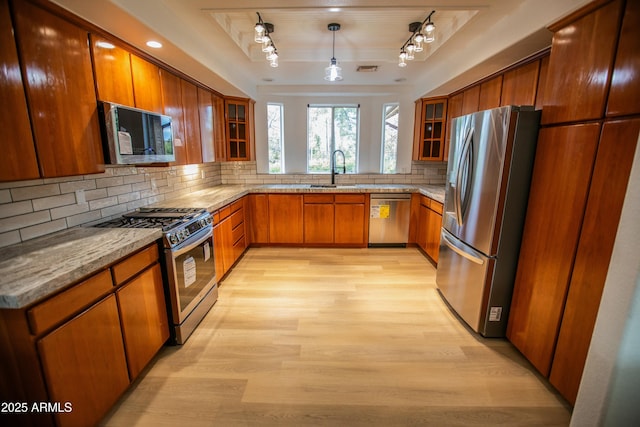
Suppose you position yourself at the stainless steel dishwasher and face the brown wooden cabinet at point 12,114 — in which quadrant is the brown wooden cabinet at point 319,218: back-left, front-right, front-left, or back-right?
front-right

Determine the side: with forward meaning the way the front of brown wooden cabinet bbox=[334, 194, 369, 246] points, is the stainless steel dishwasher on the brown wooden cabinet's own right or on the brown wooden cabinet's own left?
on the brown wooden cabinet's own left

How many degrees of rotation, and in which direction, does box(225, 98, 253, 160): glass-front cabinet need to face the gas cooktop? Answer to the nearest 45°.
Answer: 0° — it already faces it

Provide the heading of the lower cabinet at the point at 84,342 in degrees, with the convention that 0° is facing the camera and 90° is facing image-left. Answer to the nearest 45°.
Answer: approximately 315°

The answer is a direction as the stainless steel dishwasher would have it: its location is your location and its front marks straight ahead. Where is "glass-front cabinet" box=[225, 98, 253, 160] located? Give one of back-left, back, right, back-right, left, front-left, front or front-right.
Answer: right

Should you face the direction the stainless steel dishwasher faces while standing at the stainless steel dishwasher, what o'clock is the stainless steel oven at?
The stainless steel oven is roughly at 1 o'clock from the stainless steel dishwasher.

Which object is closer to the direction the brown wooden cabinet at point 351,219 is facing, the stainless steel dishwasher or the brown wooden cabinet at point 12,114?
the brown wooden cabinet

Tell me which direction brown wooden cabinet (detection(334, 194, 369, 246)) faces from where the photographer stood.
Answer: facing the viewer

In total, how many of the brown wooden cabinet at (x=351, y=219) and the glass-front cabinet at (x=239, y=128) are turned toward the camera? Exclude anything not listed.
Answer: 2

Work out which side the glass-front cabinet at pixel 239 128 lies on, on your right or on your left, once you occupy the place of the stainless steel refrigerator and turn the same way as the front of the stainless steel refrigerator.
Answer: on your right

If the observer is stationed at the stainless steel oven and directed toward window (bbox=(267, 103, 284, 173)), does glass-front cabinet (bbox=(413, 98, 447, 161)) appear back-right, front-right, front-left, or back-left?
front-right

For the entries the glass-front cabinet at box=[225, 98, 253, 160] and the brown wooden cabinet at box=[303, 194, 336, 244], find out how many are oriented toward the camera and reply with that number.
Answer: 2

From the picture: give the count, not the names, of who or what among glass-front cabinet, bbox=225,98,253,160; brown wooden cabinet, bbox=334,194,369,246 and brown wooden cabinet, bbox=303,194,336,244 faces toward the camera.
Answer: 3

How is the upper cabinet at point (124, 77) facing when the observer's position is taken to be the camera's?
facing the viewer and to the right of the viewer
